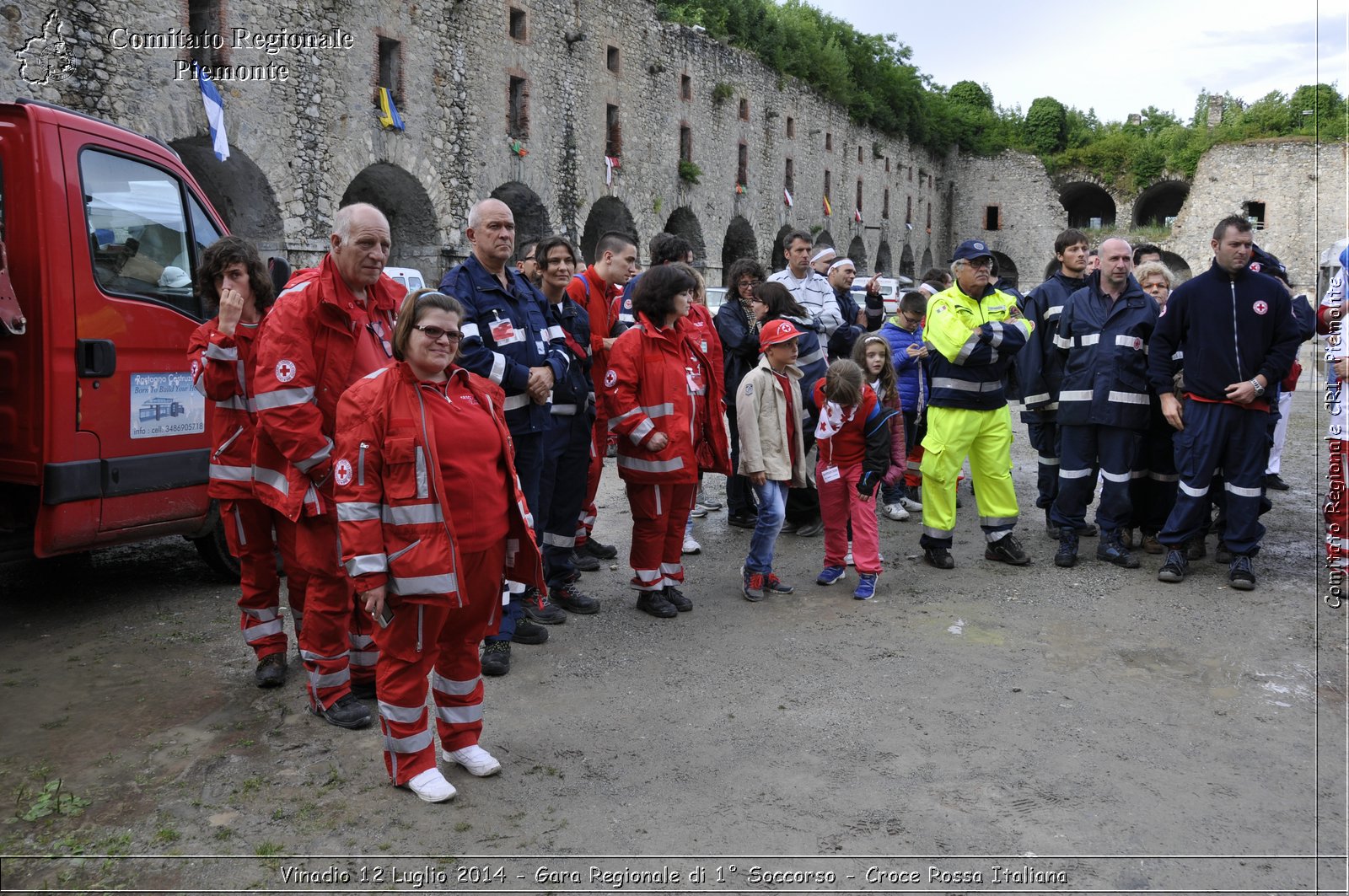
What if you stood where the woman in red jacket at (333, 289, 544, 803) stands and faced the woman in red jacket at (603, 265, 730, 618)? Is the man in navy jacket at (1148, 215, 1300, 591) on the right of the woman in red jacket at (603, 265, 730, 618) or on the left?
right

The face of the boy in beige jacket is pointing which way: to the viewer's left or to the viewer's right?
to the viewer's right

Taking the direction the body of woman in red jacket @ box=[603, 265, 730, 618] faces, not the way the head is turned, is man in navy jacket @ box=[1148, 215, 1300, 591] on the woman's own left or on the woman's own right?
on the woman's own left

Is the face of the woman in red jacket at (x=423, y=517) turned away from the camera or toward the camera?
toward the camera

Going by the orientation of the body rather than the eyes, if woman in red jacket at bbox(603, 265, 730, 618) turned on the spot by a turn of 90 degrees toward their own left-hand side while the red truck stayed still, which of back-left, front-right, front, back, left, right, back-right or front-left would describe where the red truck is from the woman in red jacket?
back-left

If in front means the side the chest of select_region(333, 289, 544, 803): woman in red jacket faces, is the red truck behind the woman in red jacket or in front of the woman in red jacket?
behind

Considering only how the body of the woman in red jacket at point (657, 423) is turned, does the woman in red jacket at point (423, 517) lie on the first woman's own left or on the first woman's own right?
on the first woman's own right

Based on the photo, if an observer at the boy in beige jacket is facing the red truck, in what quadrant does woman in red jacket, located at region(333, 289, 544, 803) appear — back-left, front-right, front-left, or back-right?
front-left

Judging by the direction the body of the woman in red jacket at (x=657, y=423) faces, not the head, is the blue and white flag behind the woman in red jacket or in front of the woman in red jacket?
behind

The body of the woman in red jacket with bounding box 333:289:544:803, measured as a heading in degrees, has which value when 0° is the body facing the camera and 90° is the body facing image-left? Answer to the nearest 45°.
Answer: approximately 315°

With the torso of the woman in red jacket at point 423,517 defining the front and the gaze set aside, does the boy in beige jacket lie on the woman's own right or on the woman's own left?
on the woman's own left

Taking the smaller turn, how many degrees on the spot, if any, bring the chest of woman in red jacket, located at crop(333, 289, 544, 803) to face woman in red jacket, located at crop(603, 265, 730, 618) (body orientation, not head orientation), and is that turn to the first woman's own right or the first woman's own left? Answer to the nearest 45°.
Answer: approximately 90° to the first woman's own left

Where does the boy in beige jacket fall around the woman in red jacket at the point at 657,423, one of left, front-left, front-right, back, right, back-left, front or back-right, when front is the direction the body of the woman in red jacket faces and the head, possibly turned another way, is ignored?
left

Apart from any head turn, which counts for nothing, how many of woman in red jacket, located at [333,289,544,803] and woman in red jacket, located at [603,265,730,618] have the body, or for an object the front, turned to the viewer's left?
0

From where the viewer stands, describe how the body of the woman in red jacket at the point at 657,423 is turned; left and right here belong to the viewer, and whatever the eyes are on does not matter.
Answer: facing the viewer and to the right of the viewer

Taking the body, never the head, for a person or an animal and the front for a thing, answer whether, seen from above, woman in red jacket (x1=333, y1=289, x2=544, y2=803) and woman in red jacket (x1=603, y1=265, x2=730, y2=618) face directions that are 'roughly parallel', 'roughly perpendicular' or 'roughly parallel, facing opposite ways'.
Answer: roughly parallel
